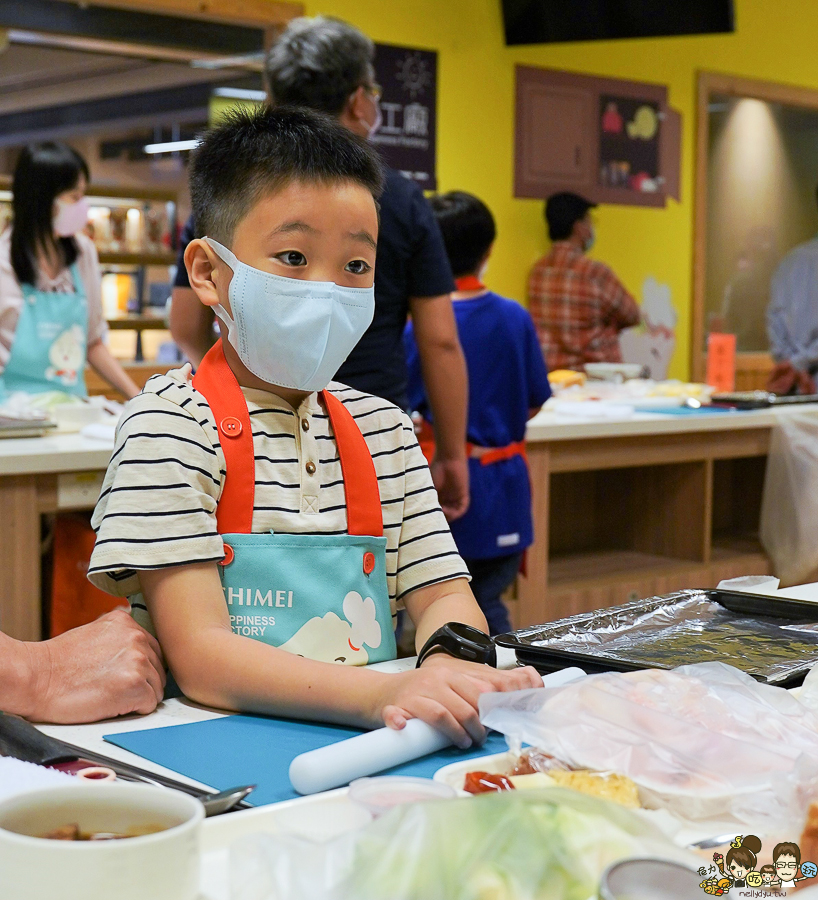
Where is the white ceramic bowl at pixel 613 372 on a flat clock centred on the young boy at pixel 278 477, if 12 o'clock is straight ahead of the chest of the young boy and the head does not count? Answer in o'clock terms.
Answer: The white ceramic bowl is roughly at 8 o'clock from the young boy.

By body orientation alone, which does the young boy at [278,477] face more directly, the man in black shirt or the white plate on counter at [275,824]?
the white plate on counter

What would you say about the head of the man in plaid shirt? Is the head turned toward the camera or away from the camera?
away from the camera

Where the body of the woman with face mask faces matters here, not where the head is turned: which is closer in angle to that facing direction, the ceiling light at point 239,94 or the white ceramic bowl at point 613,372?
the white ceramic bowl

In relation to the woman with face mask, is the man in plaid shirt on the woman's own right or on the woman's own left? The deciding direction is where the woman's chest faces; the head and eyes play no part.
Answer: on the woman's own left

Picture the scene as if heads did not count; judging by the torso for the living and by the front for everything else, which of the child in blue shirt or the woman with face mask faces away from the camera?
the child in blue shirt

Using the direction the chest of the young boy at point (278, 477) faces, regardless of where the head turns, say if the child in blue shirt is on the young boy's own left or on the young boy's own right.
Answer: on the young boy's own left

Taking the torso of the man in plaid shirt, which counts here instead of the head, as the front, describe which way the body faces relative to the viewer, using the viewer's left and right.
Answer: facing away from the viewer and to the right of the viewer

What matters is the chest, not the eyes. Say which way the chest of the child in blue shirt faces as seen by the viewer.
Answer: away from the camera
